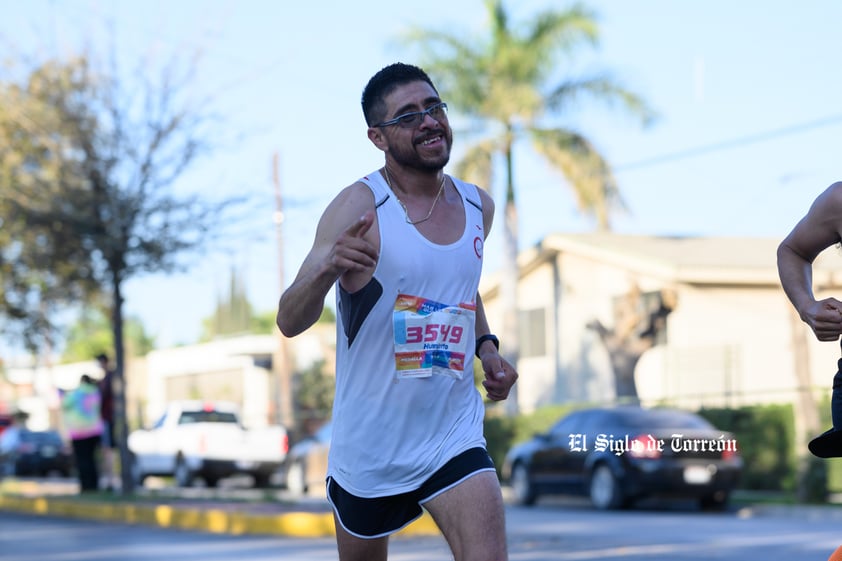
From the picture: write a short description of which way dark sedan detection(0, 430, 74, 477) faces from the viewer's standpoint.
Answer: facing away from the viewer and to the left of the viewer

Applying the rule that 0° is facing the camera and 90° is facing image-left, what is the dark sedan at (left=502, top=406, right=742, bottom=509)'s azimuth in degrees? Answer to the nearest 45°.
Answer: approximately 135°

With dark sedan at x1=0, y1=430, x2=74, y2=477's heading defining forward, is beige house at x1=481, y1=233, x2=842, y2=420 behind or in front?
behind

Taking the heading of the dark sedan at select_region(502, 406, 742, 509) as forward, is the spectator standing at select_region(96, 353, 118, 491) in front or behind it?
in front

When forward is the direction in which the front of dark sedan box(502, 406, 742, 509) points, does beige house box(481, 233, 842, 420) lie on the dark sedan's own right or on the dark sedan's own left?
on the dark sedan's own right

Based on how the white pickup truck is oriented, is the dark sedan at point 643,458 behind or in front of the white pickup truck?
behind
